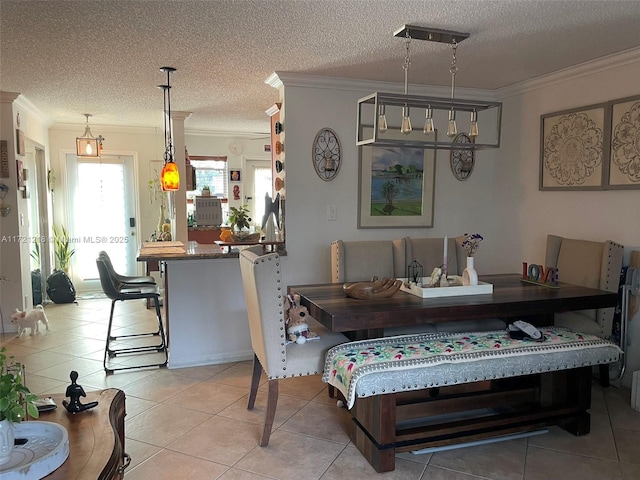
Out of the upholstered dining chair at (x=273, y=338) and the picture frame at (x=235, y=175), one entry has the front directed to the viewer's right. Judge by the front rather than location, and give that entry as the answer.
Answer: the upholstered dining chair

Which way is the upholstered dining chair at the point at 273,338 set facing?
to the viewer's right

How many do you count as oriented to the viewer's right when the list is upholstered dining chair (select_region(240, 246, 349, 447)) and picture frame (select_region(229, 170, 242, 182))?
1

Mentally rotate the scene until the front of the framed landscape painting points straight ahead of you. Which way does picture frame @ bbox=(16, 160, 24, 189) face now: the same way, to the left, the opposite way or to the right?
to the left

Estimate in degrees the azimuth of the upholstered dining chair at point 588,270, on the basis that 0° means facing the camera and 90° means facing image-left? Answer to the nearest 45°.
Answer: approximately 45°

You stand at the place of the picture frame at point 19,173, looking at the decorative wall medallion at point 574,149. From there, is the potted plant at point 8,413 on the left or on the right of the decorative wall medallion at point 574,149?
right

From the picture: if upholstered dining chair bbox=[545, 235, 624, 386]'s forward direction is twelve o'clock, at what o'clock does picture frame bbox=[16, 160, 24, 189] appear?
The picture frame is roughly at 1 o'clock from the upholstered dining chair.

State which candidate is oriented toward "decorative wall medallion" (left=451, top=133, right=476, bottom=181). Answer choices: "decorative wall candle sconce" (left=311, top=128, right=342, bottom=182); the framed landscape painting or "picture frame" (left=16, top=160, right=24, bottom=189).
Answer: the picture frame

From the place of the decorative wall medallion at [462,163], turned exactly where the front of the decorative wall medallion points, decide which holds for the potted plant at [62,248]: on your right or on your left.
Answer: on your right

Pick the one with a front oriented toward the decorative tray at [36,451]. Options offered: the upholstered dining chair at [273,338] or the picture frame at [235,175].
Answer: the picture frame
